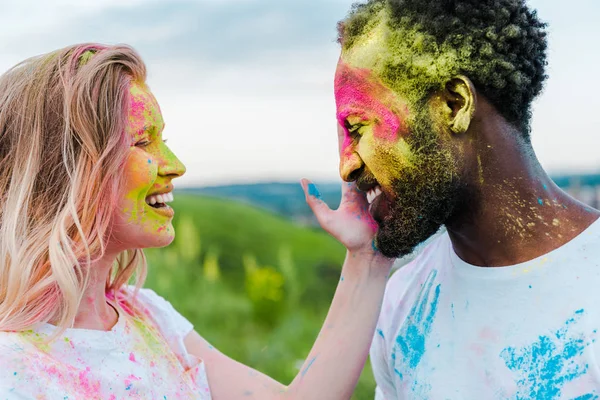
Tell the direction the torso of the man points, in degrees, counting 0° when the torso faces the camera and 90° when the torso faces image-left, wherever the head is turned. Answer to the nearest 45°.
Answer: approximately 45°

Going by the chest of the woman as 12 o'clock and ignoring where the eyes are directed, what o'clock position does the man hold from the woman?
The man is roughly at 11 o'clock from the woman.

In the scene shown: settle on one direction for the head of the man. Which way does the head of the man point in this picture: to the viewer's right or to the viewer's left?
to the viewer's left

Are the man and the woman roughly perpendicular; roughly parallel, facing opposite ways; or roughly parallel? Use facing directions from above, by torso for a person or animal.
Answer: roughly perpendicular

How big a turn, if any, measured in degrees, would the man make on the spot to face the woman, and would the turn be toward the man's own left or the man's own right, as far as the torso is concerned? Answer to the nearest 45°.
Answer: approximately 45° to the man's own right

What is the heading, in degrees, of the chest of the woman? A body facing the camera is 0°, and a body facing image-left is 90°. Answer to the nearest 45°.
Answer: approximately 315°
